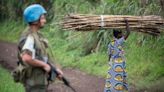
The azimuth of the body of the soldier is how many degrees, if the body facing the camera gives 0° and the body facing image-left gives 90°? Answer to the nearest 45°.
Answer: approximately 270°

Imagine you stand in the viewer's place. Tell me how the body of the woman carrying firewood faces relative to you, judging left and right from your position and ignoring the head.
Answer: facing away from the viewer and to the right of the viewer

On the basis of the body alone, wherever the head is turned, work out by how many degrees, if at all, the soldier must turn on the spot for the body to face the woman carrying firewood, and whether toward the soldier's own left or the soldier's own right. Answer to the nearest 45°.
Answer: approximately 45° to the soldier's own left

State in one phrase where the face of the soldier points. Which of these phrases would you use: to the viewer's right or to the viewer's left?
to the viewer's right

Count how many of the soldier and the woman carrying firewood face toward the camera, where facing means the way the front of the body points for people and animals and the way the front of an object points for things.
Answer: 0

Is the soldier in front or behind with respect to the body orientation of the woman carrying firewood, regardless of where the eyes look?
behind
